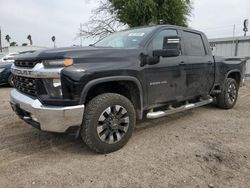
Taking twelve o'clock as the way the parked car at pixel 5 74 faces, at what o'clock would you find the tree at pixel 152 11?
The tree is roughly at 7 o'clock from the parked car.

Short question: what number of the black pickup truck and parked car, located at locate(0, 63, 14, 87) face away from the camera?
0

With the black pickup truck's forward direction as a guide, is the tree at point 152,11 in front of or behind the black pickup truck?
behind

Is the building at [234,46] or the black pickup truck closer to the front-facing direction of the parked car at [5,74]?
the black pickup truck

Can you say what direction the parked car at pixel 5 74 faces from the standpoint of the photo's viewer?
facing the viewer and to the left of the viewer

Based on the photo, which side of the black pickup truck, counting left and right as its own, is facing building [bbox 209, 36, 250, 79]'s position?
back

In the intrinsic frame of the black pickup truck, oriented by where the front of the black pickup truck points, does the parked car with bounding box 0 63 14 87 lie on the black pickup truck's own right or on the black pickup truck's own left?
on the black pickup truck's own right

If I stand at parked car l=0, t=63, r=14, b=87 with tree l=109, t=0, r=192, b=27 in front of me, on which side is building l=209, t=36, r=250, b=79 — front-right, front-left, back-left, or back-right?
front-right
